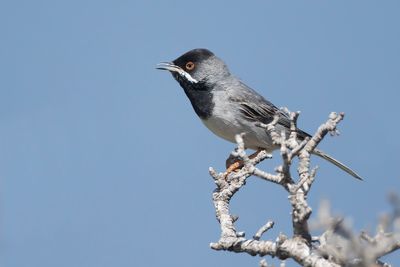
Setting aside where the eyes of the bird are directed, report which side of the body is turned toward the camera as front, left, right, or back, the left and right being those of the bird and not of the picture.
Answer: left
